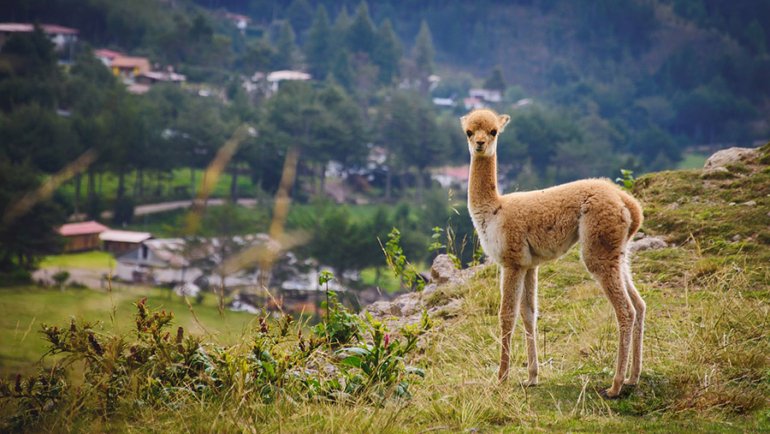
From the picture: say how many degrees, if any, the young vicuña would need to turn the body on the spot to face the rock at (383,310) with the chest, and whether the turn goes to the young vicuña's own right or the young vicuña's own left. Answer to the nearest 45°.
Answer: approximately 45° to the young vicuña's own right

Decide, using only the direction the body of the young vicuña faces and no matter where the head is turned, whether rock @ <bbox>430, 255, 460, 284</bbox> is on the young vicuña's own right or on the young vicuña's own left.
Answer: on the young vicuña's own right

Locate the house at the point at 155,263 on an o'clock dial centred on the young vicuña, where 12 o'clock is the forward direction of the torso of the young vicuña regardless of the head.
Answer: The house is roughly at 2 o'clock from the young vicuña.

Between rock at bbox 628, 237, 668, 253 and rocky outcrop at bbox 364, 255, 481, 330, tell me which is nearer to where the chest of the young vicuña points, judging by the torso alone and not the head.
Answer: the rocky outcrop

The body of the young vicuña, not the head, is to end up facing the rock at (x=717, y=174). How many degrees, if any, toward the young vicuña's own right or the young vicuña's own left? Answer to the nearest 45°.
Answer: approximately 90° to the young vicuña's own right

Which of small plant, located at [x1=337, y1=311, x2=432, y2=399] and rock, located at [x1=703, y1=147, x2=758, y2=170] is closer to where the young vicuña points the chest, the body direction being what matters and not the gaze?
the small plant

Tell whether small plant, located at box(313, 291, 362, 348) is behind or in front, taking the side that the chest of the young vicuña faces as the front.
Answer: in front

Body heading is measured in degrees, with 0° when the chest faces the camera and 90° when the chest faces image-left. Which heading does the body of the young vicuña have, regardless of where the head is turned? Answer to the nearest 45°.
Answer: approximately 90°

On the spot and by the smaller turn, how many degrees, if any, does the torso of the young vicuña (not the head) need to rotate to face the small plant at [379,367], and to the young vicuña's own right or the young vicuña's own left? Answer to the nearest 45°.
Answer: approximately 45° to the young vicuña's own left
